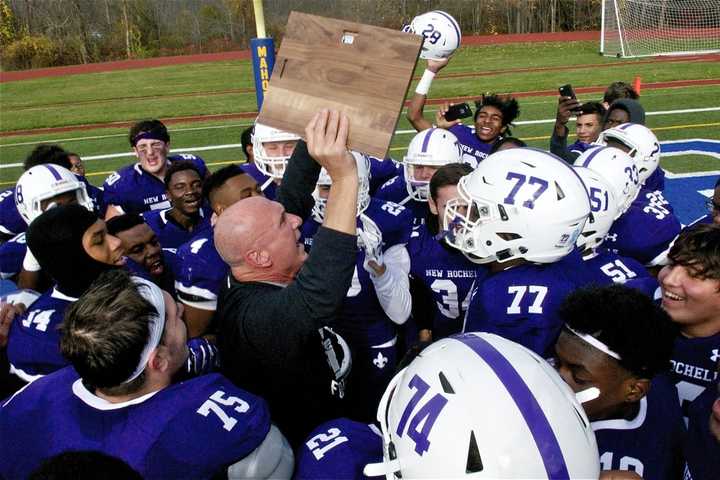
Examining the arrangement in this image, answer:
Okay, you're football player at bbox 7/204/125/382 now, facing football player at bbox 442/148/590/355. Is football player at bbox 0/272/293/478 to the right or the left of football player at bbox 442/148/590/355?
right

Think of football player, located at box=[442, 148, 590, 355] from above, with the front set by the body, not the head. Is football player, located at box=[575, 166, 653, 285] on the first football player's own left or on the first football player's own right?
on the first football player's own right

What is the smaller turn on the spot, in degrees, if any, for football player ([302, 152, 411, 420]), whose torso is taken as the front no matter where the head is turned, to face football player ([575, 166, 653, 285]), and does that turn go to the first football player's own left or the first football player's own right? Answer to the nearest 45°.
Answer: approximately 135° to the first football player's own left

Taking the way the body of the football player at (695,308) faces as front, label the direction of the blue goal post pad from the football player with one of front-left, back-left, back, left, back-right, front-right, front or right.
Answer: right

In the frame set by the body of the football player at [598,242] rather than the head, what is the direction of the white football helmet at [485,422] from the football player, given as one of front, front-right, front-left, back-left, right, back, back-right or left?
left

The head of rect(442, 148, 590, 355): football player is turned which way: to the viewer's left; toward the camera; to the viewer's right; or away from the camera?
to the viewer's left

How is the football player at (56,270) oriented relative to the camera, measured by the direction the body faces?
to the viewer's right

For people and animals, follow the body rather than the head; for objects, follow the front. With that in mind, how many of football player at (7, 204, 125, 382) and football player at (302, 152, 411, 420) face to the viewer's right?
1

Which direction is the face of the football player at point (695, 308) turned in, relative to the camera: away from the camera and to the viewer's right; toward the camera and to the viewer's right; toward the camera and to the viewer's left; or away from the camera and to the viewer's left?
toward the camera and to the viewer's left

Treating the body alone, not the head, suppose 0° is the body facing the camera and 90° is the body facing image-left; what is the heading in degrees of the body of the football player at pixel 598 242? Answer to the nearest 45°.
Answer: approximately 90°

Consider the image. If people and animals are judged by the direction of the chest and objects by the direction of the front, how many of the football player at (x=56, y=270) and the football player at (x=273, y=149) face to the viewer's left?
0

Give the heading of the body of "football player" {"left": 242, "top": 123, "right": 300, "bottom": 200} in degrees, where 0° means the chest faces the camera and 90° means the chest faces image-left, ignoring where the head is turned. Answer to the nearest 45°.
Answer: approximately 315°
